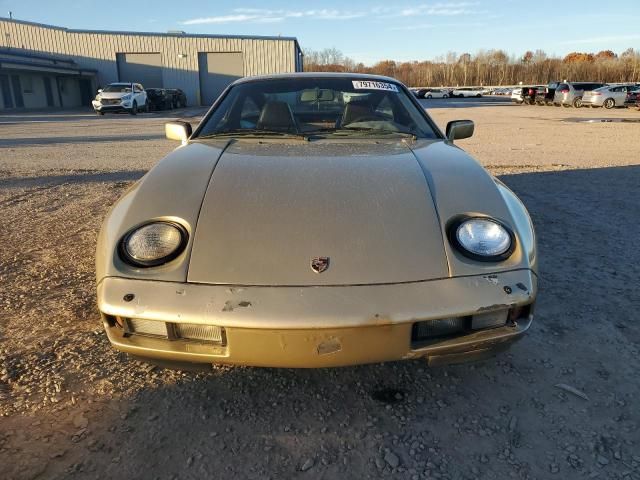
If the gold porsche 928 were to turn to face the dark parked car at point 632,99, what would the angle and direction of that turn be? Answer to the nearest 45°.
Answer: approximately 135° to its left

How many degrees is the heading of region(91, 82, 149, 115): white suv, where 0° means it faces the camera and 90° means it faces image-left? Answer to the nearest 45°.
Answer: approximately 45°

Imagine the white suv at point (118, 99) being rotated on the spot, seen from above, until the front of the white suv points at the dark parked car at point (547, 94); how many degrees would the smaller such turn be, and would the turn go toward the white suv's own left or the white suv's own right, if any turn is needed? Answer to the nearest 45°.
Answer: approximately 135° to the white suv's own left

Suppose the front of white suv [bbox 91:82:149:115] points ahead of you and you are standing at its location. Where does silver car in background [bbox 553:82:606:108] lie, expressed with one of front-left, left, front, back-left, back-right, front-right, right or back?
back-left

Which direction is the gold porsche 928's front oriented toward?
toward the camera

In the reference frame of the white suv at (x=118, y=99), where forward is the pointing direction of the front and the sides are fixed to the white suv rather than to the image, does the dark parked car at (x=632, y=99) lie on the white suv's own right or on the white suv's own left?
on the white suv's own left

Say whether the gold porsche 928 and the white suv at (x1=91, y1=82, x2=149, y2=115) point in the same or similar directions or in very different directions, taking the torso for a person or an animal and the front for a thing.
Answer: same or similar directions

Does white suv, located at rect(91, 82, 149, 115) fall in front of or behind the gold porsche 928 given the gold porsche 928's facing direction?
behind

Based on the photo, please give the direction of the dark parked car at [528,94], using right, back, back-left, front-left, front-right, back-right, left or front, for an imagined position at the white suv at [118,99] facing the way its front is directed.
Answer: back-left

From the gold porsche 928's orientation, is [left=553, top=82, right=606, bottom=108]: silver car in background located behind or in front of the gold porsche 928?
behind

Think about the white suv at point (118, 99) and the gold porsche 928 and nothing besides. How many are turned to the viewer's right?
0

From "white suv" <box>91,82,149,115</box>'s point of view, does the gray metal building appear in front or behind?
behind
